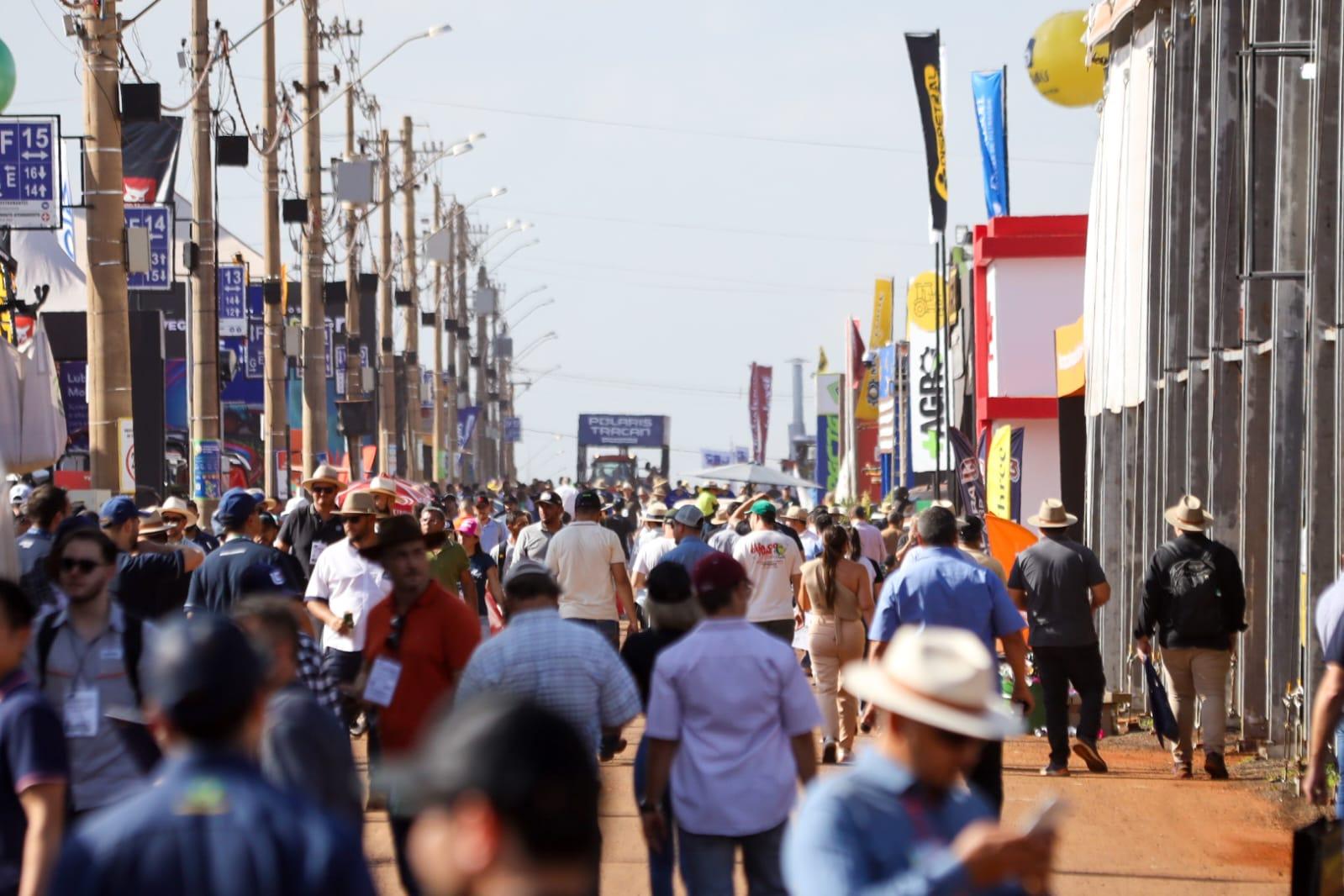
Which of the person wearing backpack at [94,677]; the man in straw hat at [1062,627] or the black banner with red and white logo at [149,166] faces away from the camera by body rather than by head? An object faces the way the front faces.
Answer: the man in straw hat

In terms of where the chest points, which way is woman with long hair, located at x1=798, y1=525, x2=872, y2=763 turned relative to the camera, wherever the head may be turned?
away from the camera

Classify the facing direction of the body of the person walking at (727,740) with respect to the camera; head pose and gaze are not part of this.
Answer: away from the camera

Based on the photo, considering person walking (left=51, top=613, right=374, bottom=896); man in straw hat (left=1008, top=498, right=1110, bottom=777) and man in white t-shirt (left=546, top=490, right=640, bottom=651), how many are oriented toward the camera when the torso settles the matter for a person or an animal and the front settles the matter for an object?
0

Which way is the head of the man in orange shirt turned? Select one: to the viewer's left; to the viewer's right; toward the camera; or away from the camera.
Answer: toward the camera

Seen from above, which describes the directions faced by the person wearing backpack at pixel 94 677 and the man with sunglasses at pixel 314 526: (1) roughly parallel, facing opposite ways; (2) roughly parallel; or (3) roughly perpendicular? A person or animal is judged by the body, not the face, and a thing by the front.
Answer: roughly parallel

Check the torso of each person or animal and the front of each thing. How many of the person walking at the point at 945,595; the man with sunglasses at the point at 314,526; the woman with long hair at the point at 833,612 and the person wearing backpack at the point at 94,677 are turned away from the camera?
2

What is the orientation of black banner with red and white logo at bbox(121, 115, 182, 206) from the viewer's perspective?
toward the camera

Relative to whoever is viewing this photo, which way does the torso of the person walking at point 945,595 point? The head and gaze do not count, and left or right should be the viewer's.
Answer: facing away from the viewer

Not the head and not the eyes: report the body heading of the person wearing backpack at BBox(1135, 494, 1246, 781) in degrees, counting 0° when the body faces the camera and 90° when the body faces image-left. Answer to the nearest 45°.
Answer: approximately 180°

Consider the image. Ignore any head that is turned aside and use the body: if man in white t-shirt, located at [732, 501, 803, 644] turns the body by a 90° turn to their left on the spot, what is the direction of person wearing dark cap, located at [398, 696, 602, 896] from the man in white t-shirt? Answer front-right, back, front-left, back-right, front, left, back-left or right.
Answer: left

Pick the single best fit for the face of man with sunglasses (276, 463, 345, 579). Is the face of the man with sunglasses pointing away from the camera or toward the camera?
toward the camera

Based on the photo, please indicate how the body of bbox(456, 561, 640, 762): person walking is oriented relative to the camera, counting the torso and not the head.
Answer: away from the camera

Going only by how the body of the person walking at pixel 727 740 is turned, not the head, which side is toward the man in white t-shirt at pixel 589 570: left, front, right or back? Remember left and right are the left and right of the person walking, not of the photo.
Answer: front

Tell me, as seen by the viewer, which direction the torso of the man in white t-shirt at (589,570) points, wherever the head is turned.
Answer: away from the camera

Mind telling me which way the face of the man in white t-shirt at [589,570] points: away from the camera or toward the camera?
away from the camera

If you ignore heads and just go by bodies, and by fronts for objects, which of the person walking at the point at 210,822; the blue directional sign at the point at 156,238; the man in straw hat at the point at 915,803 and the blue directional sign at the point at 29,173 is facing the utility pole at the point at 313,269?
the person walking
